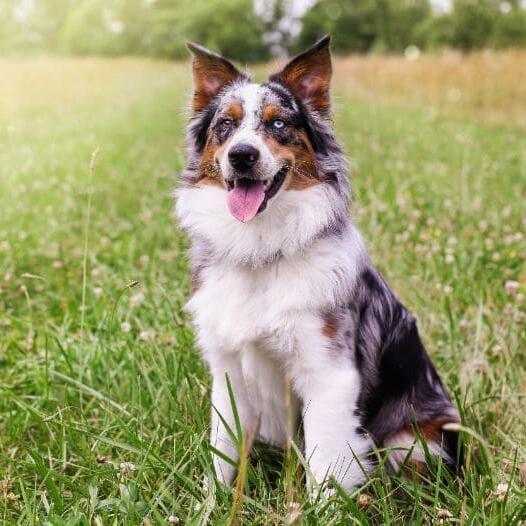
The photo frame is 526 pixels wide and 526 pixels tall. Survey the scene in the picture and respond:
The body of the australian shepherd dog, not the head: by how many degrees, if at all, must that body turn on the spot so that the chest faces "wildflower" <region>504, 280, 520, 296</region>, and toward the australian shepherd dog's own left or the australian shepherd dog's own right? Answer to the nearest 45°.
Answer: approximately 180°

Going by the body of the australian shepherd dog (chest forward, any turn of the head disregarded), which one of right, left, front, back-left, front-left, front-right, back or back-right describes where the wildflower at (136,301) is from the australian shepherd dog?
right

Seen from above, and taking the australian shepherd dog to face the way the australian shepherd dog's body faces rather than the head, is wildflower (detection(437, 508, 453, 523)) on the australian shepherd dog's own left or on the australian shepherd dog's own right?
on the australian shepherd dog's own left

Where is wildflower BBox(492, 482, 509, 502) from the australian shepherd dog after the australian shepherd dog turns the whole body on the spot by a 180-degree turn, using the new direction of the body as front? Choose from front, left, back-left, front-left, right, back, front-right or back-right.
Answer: right

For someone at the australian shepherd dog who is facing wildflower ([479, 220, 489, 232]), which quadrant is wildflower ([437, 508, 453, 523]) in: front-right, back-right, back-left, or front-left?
back-right

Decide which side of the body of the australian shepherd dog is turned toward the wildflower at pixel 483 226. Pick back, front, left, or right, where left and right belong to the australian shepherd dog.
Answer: back

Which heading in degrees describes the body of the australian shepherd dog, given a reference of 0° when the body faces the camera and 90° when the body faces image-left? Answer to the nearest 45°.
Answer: approximately 45°

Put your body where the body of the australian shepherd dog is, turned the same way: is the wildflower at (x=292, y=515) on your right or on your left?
on your left

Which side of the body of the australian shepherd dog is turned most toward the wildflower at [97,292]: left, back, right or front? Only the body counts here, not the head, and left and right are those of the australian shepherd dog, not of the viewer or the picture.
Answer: right

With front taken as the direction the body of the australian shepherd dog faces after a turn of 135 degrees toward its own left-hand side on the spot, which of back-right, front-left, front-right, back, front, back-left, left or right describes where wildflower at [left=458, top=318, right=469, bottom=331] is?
front-left
